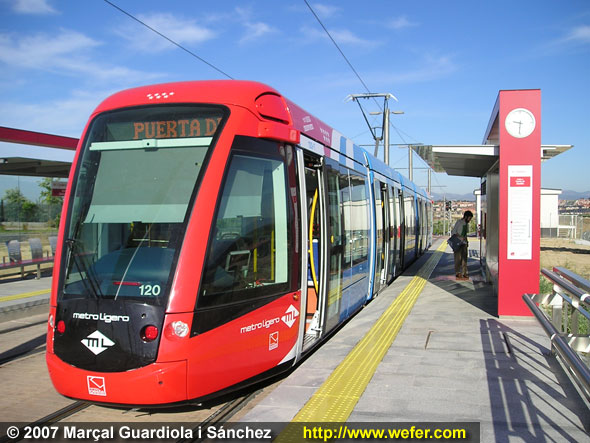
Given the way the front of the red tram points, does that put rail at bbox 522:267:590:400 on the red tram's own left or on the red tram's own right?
on the red tram's own left

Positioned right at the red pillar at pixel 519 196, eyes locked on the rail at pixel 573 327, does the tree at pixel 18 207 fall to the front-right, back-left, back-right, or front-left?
back-right

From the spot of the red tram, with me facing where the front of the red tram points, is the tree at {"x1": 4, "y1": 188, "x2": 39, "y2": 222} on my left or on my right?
on my right

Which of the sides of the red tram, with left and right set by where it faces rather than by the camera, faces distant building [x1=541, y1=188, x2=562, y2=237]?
back

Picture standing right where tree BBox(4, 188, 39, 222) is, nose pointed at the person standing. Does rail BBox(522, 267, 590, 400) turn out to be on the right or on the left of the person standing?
right

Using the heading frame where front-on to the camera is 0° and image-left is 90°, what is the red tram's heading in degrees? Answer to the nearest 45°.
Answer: approximately 45°

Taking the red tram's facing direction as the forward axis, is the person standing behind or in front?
behind
